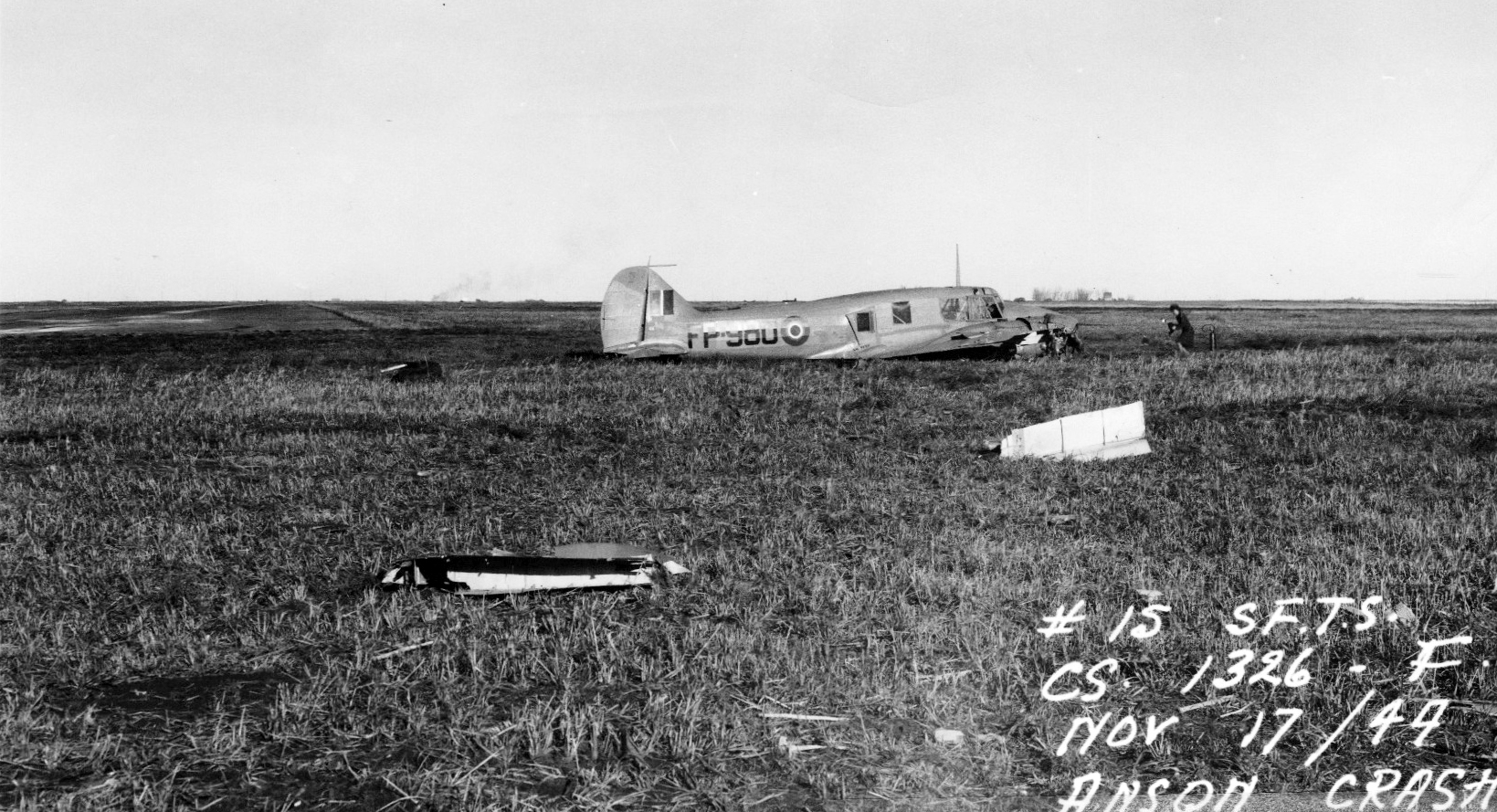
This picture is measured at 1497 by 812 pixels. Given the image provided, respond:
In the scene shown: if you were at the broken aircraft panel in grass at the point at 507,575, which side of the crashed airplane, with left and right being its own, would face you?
right

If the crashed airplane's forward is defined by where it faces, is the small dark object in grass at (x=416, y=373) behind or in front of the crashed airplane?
behind

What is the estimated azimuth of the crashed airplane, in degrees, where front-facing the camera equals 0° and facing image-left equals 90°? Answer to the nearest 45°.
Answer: approximately 270°

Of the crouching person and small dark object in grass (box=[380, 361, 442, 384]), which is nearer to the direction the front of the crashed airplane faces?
the crouching person

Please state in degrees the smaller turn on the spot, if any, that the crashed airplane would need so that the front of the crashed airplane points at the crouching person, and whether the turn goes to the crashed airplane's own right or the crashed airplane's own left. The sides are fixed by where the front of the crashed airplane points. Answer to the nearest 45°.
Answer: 0° — it already faces them
